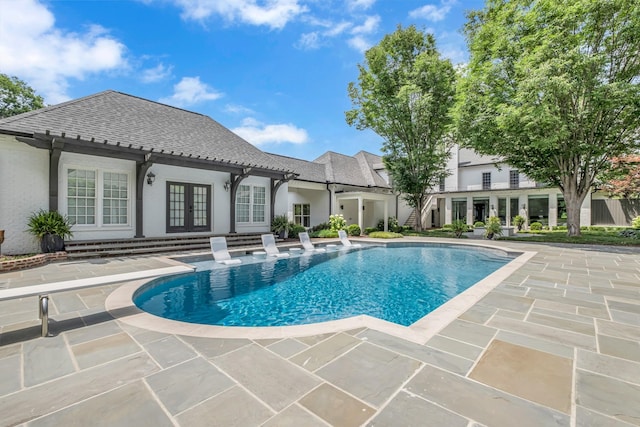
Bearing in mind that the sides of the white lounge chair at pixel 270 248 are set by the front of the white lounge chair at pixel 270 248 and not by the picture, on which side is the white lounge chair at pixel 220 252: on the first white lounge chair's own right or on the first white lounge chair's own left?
on the first white lounge chair's own right

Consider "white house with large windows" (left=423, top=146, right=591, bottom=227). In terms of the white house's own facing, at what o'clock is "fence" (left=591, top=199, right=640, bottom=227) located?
The fence is roughly at 9 o'clock from the white house with large windows.

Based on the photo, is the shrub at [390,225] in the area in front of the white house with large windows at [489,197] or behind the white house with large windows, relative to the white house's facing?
in front

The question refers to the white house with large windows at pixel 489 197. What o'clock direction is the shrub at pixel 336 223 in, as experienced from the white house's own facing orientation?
The shrub is roughly at 1 o'clock from the white house with large windows.

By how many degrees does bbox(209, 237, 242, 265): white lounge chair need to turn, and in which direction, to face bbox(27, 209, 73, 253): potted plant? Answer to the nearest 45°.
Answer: approximately 135° to its right

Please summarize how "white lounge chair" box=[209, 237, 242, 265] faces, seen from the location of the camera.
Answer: facing the viewer and to the right of the viewer

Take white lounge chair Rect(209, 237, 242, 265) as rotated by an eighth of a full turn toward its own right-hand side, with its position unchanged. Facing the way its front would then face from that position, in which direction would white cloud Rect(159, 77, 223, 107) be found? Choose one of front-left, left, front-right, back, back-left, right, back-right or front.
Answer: back

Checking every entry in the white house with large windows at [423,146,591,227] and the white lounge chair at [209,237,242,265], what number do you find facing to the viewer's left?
0

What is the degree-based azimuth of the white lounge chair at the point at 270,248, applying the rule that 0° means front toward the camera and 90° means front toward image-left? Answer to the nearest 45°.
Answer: approximately 315°

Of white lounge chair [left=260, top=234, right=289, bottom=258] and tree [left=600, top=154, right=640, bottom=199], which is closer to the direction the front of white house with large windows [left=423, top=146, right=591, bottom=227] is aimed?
the white lounge chair
